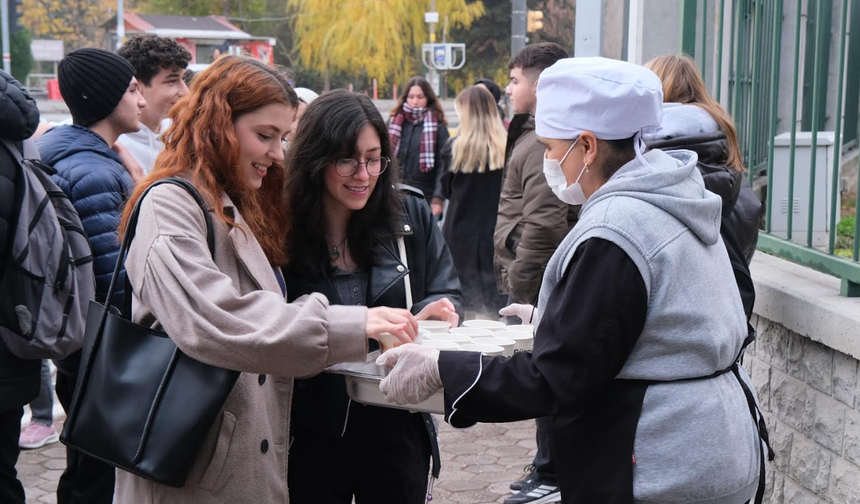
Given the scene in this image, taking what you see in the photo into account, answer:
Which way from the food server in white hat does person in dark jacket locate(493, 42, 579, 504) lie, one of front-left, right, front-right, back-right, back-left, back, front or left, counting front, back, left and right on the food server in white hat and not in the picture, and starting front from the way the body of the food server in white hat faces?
right

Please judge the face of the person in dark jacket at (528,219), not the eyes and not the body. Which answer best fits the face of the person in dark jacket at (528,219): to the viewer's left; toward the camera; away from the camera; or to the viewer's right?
to the viewer's left

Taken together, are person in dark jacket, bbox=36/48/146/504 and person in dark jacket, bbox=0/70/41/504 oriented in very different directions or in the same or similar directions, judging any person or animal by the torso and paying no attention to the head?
very different directions

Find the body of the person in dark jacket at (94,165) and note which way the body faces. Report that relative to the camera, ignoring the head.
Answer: to the viewer's right

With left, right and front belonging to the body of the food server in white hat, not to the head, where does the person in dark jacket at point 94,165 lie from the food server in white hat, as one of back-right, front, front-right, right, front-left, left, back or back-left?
front-right

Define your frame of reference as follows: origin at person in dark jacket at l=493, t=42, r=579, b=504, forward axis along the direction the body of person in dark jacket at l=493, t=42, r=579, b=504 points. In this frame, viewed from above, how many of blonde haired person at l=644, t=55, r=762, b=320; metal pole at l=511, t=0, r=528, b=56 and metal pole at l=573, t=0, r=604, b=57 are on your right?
2

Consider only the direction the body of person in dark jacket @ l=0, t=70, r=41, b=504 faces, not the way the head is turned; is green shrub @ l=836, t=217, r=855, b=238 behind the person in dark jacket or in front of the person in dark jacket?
behind

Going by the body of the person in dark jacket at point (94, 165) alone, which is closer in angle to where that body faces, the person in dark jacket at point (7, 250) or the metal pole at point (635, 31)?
the metal pole

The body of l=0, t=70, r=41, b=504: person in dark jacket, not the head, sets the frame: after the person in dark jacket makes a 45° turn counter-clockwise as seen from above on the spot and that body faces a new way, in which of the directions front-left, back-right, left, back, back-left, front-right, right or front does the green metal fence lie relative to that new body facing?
back-left

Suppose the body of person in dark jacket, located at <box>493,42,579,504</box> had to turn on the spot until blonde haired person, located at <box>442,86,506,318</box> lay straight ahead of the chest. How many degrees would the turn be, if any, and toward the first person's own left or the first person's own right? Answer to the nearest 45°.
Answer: approximately 90° to the first person's own right

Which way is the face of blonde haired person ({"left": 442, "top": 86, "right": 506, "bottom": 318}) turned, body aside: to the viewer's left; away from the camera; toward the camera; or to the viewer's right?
away from the camera

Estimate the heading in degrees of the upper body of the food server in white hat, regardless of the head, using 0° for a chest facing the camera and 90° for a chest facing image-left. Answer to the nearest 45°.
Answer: approximately 90°

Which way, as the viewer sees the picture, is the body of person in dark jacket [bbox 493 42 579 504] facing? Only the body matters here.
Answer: to the viewer's left
